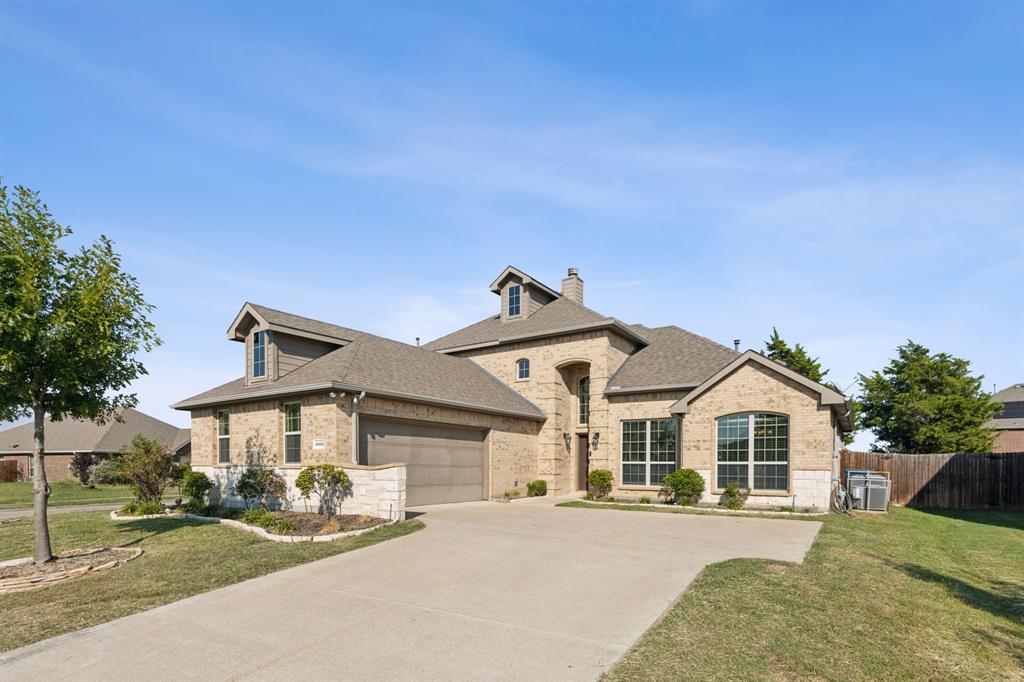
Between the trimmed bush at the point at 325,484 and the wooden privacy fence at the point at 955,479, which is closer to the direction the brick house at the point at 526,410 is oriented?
the trimmed bush

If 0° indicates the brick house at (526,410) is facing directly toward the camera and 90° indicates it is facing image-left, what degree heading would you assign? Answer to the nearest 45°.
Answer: approximately 45°

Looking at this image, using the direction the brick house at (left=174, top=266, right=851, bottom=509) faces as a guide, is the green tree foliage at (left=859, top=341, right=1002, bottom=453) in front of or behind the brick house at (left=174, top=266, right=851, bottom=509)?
behind

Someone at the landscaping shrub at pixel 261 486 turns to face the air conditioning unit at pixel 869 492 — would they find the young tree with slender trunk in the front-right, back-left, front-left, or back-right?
back-right

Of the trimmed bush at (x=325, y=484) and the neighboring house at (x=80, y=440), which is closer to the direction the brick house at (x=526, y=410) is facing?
the trimmed bush

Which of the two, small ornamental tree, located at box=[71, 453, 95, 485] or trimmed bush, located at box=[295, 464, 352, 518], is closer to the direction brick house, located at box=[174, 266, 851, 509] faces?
the trimmed bush
